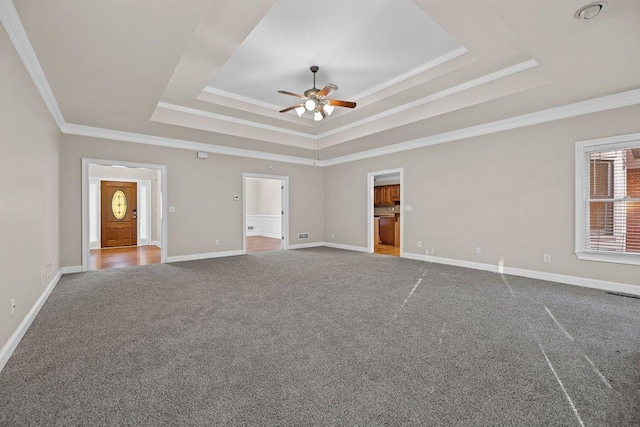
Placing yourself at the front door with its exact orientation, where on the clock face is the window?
The window is roughly at 11 o'clock from the front door.

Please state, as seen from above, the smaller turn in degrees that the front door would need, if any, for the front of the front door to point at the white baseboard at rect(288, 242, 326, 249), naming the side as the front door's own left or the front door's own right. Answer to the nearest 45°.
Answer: approximately 45° to the front door's own left

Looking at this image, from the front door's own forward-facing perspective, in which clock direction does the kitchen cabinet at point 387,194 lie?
The kitchen cabinet is roughly at 10 o'clock from the front door.

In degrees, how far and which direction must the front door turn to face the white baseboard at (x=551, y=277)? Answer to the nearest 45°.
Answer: approximately 45° to its left

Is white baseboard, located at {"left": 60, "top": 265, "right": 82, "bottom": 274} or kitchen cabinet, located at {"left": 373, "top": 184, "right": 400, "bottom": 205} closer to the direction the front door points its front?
the white baseboard

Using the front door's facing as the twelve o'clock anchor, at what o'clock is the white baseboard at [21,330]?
The white baseboard is roughly at 12 o'clock from the front door.

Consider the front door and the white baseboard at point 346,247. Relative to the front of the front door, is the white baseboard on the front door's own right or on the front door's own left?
on the front door's own left

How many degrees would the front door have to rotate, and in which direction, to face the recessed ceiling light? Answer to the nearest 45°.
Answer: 0° — it already faces it

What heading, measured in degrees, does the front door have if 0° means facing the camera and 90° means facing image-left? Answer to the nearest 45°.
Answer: approximately 0°
